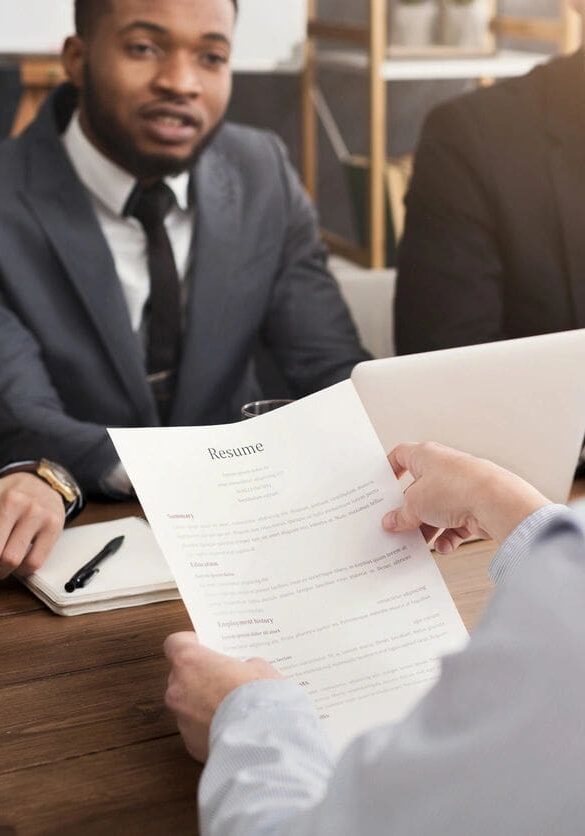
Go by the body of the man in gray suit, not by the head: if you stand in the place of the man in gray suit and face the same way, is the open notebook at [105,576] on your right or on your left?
on your right

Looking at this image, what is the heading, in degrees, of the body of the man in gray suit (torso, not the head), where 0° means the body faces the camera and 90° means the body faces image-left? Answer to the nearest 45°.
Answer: approximately 315°

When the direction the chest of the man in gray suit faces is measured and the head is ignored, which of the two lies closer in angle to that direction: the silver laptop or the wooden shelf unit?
the silver laptop

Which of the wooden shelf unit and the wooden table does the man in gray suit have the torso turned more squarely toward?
the wooden table

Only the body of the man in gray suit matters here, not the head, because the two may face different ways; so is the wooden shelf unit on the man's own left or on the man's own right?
on the man's own left
